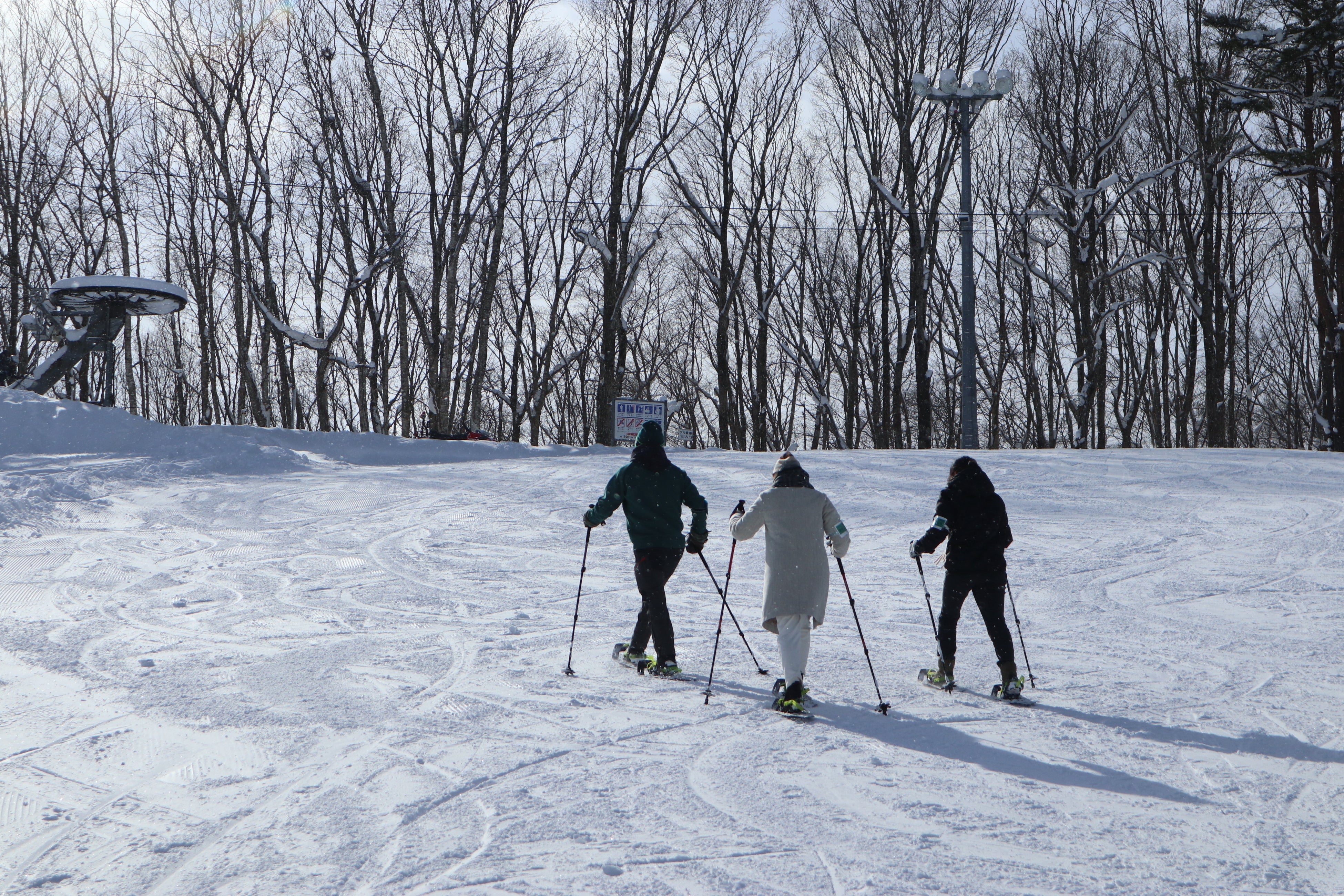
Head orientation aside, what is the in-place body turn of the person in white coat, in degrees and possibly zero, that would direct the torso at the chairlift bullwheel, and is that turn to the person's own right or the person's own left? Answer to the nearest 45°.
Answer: approximately 45° to the person's own left

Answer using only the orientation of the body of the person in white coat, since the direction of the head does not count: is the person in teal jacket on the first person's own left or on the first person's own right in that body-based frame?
on the first person's own left

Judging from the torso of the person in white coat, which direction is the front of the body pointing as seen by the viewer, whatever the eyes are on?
away from the camera

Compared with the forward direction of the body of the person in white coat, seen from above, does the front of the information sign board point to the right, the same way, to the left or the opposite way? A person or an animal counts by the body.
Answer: the opposite way

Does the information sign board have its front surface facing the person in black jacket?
yes

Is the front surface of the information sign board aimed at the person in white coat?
yes

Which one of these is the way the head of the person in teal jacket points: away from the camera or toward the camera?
away from the camera

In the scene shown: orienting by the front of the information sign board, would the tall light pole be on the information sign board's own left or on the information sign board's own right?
on the information sign board's own left

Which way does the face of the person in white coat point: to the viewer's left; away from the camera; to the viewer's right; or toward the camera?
away from the camera

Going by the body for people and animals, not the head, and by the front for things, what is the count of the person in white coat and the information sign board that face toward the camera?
1

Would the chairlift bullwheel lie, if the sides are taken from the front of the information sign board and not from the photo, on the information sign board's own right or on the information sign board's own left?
on the information sign board's own right
